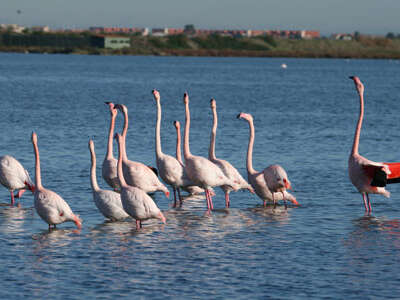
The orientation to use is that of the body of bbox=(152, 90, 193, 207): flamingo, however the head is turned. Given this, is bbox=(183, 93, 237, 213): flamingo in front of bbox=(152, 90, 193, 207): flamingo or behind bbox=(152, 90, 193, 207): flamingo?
behind

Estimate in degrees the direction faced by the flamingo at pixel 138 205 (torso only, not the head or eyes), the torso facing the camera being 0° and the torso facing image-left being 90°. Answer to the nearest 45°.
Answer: approximately 90°

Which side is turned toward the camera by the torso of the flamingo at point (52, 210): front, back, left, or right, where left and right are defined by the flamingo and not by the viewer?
left

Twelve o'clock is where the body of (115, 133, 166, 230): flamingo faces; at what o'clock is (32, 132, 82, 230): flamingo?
(32, 132, 82, 230): flamingo is roughly at 12 o'clock from (115, 133, 166, 230): flamingo.

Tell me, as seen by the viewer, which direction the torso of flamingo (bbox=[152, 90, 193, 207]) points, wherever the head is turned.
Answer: to the viewer's left

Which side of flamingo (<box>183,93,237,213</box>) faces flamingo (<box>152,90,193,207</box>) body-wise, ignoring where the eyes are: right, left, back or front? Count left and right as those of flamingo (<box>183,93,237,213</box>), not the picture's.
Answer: front

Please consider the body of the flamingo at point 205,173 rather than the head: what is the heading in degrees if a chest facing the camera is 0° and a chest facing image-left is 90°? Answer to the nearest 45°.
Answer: approximately 90°

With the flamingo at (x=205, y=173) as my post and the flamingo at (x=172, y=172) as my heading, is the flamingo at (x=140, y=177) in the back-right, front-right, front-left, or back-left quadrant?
front-left

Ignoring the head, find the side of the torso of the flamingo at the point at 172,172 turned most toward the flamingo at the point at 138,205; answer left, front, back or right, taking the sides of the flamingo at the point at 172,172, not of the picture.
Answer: left

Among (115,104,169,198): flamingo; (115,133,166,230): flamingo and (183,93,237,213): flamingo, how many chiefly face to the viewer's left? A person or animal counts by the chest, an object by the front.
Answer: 3

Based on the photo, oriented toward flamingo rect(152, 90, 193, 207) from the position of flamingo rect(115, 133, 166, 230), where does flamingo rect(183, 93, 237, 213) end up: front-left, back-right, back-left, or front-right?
front-right

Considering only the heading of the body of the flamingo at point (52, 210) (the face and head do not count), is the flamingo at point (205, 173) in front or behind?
behind

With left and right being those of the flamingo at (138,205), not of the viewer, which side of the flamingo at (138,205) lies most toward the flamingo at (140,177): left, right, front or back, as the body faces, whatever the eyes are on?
right

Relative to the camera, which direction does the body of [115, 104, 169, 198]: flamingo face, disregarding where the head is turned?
to the viewer's left
